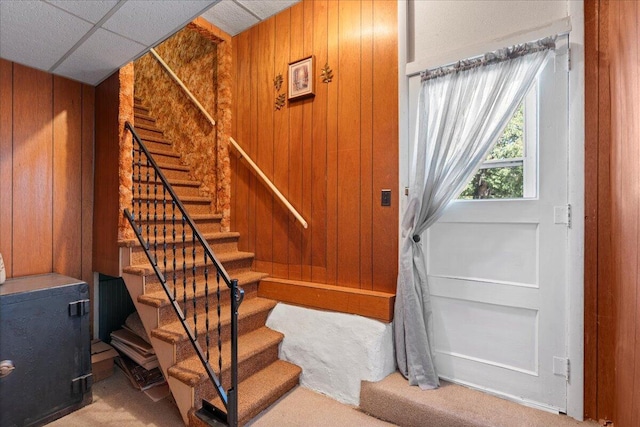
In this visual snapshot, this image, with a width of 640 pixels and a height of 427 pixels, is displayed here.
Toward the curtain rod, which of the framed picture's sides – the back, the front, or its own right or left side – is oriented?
left

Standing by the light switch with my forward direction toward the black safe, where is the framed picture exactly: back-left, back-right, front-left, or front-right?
front-right

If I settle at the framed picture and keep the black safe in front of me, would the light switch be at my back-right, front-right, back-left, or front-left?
back-left

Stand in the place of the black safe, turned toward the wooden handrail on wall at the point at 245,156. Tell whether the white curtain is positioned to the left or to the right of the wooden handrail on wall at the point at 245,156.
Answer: right

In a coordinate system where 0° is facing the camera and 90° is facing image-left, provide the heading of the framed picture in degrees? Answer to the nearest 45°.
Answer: approximately 45°

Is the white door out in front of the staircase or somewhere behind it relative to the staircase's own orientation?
in front

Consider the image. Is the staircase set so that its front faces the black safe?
no

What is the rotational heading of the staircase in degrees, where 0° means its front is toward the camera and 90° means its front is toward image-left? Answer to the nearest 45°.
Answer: approximately 315°

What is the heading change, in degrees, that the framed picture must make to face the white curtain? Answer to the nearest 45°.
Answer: approximately 90° to its left

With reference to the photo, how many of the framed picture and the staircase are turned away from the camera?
0
